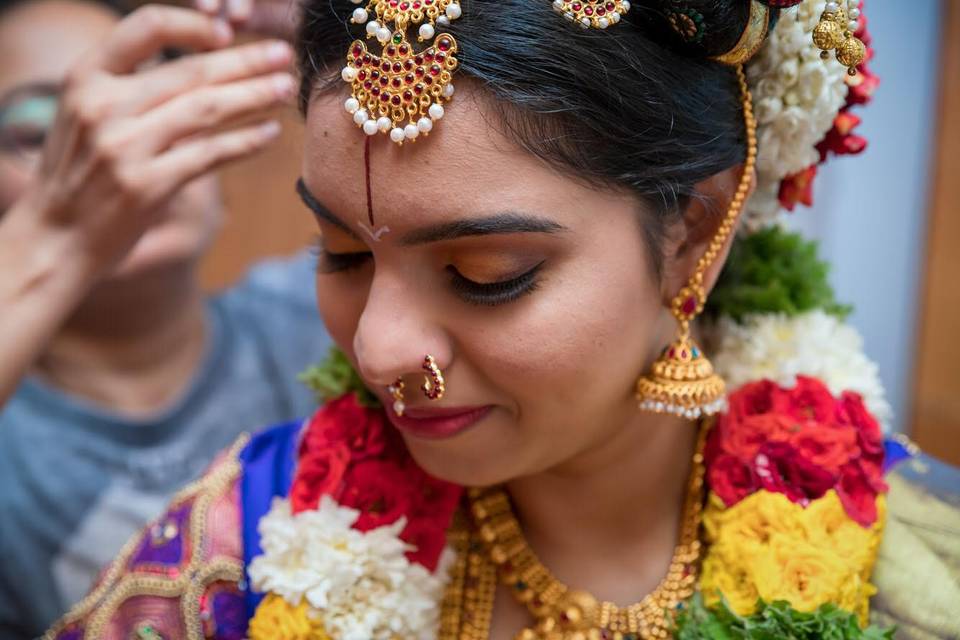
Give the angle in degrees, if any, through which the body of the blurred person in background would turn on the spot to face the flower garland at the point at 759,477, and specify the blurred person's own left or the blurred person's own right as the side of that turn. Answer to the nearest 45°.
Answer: approximately 45° to the blurred person's own left

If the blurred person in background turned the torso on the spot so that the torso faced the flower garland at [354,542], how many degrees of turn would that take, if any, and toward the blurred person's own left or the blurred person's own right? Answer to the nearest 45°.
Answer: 0° — they already face it

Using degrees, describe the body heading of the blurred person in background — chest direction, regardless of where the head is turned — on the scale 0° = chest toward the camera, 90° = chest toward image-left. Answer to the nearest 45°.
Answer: approximately 0°
